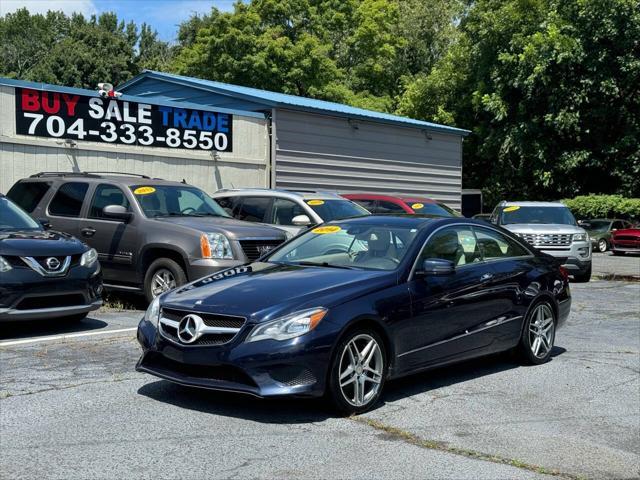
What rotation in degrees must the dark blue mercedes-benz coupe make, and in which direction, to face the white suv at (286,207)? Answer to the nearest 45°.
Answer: approximately 135° to its right

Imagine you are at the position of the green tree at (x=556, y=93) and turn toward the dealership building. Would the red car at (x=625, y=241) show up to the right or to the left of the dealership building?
left

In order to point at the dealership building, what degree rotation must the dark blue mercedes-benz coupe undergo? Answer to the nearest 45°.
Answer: approximately 135° to its right

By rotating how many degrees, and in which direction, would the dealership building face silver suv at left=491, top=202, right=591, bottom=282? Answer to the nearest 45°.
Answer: approximately 45° to its left

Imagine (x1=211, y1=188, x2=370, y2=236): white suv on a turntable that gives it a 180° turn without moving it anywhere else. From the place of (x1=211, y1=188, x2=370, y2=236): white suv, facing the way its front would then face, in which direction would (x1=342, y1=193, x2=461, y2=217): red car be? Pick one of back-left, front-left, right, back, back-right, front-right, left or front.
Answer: right

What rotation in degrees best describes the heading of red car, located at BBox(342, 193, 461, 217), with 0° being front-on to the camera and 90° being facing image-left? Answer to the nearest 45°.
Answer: approximately 315°

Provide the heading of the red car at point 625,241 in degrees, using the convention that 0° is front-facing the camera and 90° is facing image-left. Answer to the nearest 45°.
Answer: approximately 45°

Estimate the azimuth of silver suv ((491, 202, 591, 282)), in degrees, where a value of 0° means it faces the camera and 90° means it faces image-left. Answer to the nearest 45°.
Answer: approximately 0°
